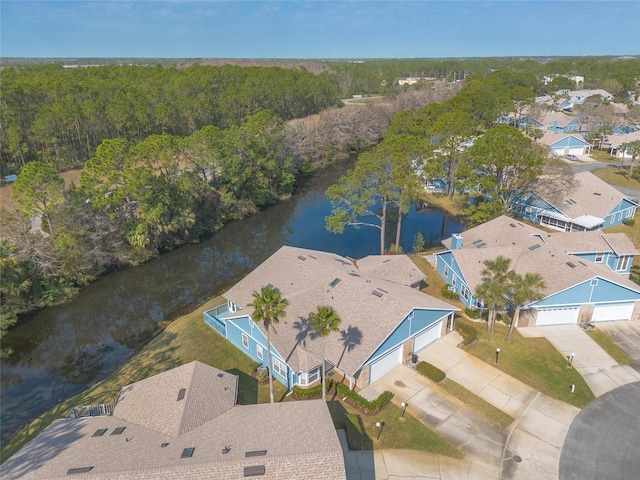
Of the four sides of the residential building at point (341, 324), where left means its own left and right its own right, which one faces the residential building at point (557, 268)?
left

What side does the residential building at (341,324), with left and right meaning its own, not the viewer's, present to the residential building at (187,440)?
right

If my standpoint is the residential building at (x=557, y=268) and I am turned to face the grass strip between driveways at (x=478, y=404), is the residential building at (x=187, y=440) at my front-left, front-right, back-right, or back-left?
front-right

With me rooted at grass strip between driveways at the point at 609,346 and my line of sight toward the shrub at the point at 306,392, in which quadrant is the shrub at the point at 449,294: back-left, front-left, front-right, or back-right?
front-right

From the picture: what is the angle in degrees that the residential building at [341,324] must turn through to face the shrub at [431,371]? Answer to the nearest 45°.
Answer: approximately 45° to its left

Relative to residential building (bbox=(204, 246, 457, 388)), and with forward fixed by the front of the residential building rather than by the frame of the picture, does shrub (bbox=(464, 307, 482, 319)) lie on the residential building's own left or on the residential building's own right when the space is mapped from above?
on the residential building's own left

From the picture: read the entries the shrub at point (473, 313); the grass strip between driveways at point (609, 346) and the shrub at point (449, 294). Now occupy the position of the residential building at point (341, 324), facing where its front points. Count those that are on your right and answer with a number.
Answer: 0

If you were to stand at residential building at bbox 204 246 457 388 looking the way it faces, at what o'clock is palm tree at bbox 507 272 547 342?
The palm tree is roughly at 10 o'clock from the residential building.

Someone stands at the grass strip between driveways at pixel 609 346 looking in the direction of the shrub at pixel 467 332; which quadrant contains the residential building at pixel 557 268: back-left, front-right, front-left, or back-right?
front-right

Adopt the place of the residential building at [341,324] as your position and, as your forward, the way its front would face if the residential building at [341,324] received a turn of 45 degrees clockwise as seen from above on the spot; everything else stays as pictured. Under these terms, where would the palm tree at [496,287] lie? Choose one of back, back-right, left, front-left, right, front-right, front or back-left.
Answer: left

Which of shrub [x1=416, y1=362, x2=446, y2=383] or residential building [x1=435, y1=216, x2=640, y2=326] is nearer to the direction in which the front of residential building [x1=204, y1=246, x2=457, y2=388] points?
the shrub

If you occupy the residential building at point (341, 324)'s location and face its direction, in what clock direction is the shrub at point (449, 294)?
The shrub is roughly at 9 o'clock from the residential building.

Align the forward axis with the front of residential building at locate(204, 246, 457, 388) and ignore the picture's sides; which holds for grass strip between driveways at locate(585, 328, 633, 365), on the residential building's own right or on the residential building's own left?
on the residential building's own left

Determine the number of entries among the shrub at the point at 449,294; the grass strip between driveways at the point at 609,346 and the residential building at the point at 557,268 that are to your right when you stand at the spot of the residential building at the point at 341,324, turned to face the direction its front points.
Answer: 0

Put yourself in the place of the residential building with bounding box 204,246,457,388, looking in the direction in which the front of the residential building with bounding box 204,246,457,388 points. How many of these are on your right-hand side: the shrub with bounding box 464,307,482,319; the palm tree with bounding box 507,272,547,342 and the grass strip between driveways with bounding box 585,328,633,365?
0

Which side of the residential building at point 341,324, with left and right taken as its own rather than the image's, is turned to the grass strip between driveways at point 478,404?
front

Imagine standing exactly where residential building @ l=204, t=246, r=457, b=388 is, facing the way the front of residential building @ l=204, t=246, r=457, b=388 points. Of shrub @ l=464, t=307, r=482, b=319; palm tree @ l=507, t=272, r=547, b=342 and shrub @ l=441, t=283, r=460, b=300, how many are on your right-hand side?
0
